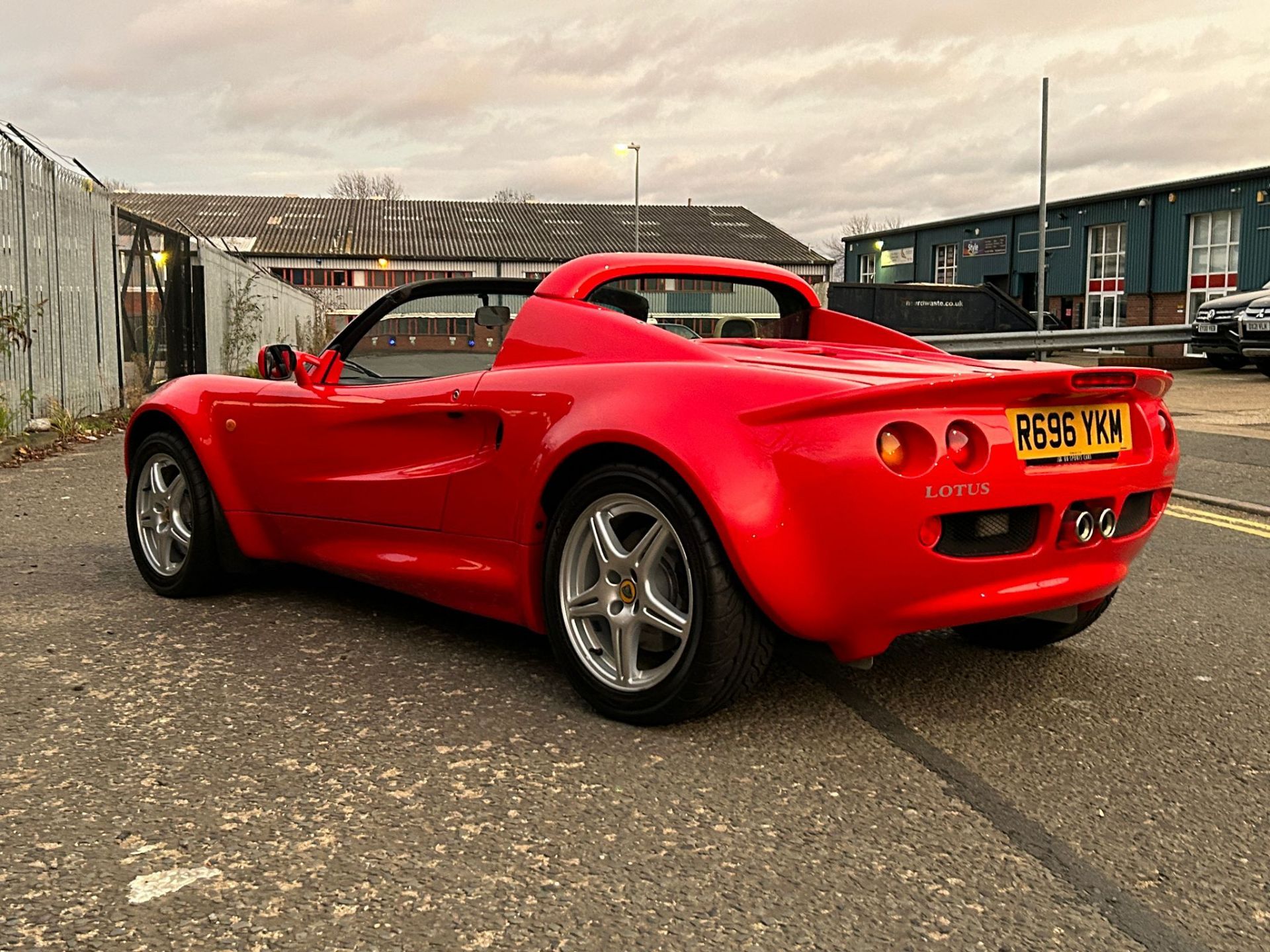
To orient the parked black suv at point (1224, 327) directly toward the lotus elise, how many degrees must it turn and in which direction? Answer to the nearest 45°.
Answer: approximately 45° to its left

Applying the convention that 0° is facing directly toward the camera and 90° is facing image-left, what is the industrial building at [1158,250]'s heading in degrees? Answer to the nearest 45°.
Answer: approximately 45°

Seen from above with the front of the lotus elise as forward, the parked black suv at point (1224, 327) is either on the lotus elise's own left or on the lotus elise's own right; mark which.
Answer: on the lotus elise's own right

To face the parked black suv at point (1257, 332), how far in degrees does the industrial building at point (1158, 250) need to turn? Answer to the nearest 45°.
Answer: approximately 45° to its left

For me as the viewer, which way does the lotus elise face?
facing away from the viewer and to the left of the viewer

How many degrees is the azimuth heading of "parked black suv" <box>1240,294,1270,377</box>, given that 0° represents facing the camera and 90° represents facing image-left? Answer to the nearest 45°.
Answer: approximately 45°

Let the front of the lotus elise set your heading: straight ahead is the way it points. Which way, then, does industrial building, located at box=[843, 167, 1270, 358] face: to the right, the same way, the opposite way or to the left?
to the left

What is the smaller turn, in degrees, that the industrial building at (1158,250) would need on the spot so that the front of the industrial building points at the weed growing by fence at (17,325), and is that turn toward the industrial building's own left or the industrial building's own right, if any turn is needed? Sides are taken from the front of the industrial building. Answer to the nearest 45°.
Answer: approximately 45° to the industrial building's own left

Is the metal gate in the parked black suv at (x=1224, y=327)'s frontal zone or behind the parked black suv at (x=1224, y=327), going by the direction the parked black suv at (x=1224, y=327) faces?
frontal zone

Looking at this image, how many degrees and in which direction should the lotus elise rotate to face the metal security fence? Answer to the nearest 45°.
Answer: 0° — it already faces it

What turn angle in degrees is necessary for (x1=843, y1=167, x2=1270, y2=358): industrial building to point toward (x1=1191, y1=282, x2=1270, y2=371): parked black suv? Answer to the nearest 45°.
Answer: approximately 45° to its left
